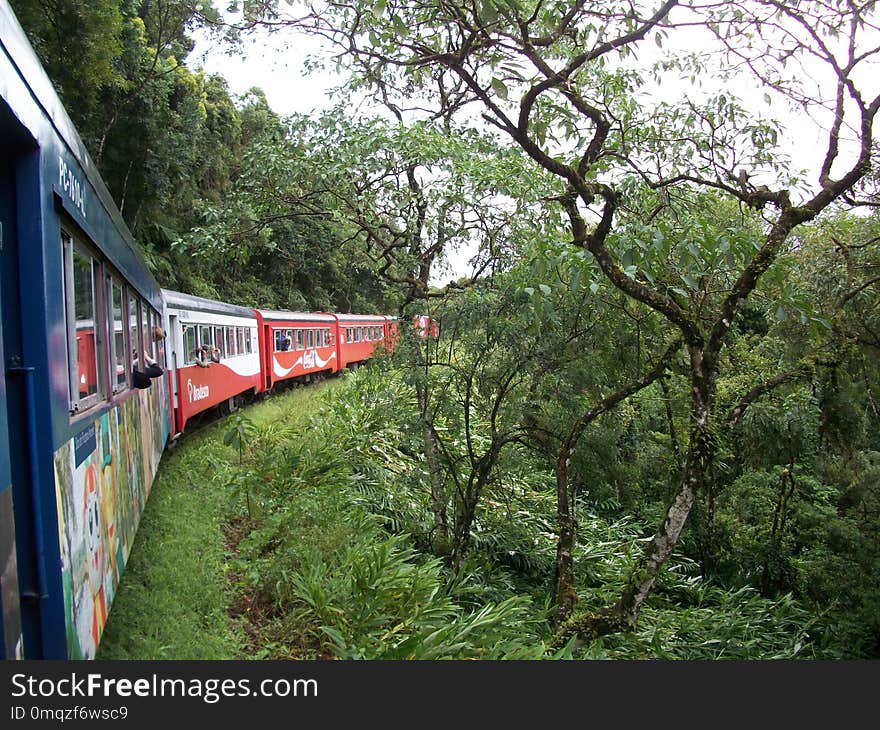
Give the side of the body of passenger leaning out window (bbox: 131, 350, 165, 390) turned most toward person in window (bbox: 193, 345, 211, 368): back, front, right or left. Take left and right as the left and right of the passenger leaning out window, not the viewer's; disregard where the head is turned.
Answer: left

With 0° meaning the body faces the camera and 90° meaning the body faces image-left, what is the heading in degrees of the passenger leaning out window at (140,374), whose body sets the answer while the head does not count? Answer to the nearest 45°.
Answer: approximately 270°

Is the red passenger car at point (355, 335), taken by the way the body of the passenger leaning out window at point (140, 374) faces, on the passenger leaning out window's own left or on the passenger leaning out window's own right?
on the passenger leaning out window's own left
